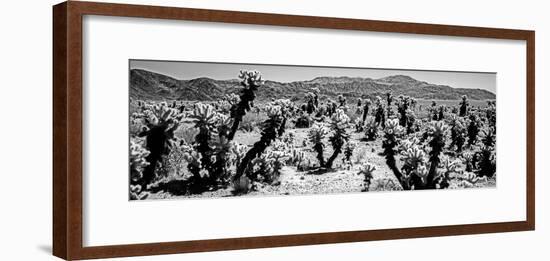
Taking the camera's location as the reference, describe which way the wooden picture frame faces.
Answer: facing the viewer and to the right of the viewer
